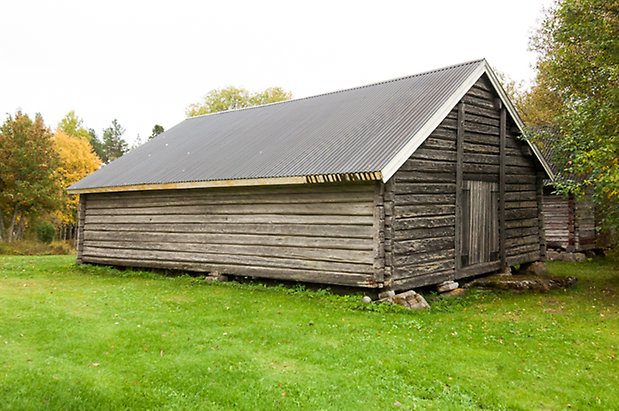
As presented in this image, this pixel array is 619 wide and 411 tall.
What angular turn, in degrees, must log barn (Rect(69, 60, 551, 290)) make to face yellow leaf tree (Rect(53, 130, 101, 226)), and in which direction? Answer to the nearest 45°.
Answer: approximately 180°

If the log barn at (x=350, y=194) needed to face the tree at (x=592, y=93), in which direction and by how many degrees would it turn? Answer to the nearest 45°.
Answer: approximately 45° to its left

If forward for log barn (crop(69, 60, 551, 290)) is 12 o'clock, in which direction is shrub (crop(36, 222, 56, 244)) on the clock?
The shrub is roughly at 6 o'clock from the log barn.

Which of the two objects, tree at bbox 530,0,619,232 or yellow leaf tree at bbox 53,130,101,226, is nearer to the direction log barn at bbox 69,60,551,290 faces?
the tree

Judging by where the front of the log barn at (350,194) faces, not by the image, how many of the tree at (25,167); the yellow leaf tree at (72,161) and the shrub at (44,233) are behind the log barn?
3

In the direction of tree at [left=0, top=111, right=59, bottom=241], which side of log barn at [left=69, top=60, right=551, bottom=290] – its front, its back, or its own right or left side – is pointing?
back

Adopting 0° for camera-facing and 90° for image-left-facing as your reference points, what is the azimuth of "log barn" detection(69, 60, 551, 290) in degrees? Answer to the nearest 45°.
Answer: approximately 315°
